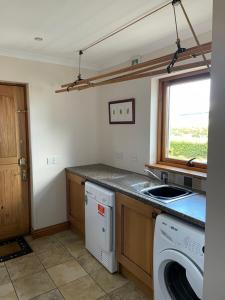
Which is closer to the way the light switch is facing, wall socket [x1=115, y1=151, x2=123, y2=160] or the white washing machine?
the white washing machine

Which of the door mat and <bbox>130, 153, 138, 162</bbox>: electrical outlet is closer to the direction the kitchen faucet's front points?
the door mat

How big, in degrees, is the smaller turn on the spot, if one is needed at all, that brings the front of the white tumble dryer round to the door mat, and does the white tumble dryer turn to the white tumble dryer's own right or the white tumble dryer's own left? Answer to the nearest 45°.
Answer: approximately 45° to the white tumble dryer's own right

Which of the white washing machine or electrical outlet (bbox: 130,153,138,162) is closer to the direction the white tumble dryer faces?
the white washing machine

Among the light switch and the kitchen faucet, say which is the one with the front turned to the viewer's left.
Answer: the kitchen faucet

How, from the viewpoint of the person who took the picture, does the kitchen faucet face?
facing to the left of the viewer

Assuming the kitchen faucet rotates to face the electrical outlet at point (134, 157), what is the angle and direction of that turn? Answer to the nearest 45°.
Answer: approximately 45° to its right
